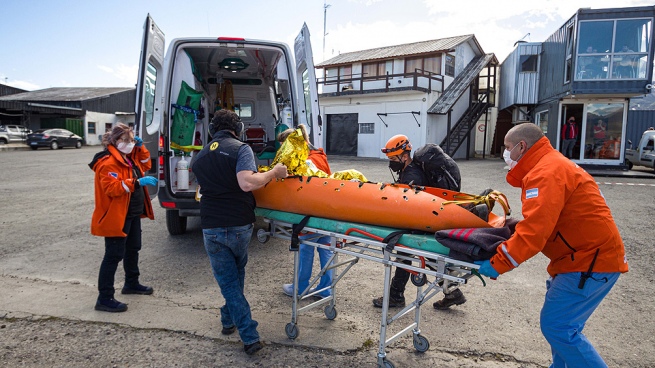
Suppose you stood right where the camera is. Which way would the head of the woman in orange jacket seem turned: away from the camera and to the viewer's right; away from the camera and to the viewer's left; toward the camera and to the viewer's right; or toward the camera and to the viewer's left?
toward the camera and to the viewer's right

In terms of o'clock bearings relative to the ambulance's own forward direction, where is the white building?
The white building is roughly at 1 o'clock from the ambulance.

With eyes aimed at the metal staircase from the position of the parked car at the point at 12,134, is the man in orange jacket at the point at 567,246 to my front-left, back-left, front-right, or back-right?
front-right

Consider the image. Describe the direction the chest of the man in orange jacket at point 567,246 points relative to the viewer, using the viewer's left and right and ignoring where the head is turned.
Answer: facing to the left of the viewer

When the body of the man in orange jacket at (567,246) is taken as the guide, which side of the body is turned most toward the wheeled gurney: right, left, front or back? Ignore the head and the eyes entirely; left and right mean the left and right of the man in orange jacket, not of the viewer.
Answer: front

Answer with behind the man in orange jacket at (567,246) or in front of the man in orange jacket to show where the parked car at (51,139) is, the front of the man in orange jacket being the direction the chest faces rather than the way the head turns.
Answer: in front

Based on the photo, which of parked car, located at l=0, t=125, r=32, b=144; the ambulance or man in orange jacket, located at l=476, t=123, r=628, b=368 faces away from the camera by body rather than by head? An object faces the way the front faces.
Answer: the ambulance

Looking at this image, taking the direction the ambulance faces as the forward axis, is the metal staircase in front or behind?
in front

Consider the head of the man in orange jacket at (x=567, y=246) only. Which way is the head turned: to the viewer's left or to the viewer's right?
to the viewer's left

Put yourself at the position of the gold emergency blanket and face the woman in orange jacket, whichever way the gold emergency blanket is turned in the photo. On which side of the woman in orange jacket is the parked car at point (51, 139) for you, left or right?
right

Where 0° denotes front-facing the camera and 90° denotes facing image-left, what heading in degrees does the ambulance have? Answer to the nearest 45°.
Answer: approximately 180°

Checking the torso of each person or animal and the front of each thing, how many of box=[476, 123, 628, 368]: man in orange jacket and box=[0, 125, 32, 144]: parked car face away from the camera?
0

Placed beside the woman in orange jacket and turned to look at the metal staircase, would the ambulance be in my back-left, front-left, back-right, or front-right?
front-left

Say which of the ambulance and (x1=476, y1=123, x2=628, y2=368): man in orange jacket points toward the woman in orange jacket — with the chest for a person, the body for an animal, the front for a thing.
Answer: the man in orange jacket

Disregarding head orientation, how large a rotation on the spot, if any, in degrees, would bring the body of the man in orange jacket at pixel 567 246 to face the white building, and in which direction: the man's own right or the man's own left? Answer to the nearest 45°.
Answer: approximately 90° to the man's own right
